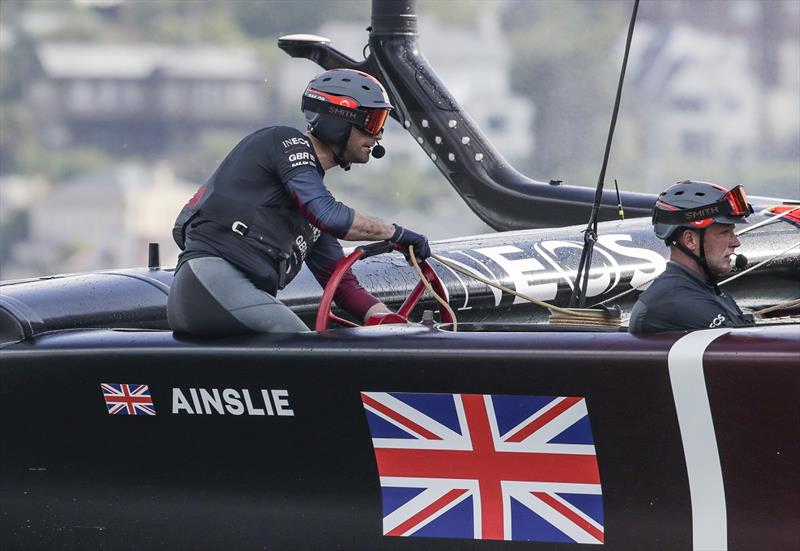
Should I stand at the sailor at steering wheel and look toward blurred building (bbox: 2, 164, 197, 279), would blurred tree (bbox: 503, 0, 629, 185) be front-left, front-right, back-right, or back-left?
front-right

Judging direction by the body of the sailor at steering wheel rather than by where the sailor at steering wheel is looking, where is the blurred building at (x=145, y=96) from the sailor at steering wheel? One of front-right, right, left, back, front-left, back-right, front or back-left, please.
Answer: left

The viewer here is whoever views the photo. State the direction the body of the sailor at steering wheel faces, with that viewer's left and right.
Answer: facing to the right of the viewer

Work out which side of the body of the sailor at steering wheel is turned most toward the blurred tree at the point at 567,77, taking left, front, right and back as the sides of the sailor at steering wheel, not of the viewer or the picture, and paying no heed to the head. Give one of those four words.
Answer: left

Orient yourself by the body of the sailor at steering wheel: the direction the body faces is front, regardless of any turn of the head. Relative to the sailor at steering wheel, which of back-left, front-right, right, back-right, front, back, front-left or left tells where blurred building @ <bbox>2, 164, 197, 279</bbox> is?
left
